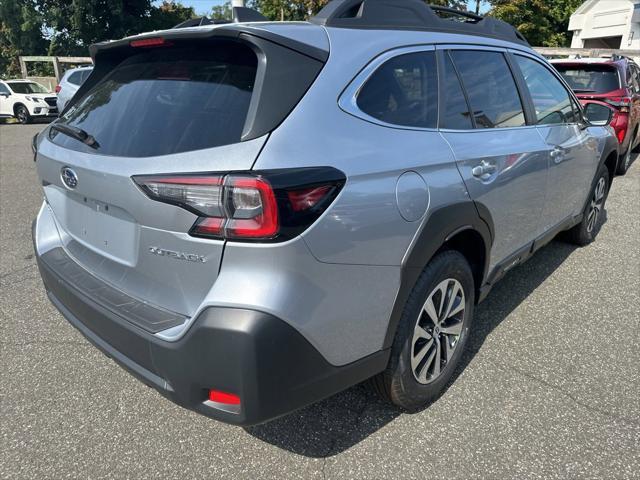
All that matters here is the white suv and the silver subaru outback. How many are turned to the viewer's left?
0

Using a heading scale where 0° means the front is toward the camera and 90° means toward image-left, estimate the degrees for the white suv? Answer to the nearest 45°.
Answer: approximately 315°

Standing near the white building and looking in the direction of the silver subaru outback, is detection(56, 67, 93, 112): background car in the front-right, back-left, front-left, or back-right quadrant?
front-right

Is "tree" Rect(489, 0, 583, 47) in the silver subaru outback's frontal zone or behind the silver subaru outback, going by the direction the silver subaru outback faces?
frontal zone

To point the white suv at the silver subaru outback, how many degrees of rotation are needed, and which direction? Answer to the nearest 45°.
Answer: approximately 45° to its right

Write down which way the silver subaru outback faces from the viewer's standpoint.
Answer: facing away from the viewer and to the right of the viewer

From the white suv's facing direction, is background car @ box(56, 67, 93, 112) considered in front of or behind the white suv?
in front

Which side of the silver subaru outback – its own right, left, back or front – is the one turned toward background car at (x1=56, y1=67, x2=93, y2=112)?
left
